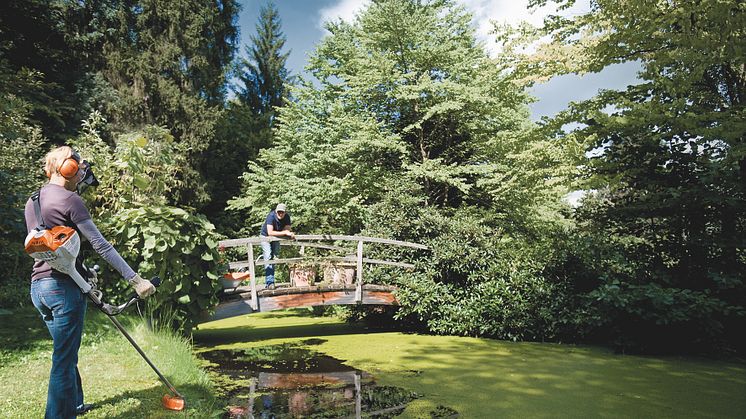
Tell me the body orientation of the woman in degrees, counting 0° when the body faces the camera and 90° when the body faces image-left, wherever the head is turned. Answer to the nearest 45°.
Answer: approximately 225°

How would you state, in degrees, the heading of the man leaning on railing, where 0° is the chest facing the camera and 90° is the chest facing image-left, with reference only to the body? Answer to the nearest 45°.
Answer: approximately 315°

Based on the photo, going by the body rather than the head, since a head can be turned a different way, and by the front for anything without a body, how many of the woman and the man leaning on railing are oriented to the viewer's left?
0

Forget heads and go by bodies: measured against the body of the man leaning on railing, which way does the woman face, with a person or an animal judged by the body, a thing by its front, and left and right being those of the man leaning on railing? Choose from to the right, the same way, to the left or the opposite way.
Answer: to the left

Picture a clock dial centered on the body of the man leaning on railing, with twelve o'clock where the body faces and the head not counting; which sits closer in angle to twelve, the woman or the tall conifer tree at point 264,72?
the woman

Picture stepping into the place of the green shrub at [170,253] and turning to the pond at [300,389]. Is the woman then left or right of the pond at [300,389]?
right

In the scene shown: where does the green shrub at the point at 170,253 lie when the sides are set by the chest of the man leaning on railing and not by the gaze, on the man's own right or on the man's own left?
on the man's own right

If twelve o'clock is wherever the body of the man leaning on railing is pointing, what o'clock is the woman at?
The woman is roughly at 2 o'clock from the man leaning on railing.

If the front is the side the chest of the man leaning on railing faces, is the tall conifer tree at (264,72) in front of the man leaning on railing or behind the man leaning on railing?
behind

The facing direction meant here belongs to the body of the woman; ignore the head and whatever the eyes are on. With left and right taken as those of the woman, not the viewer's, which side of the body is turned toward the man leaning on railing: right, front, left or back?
front
